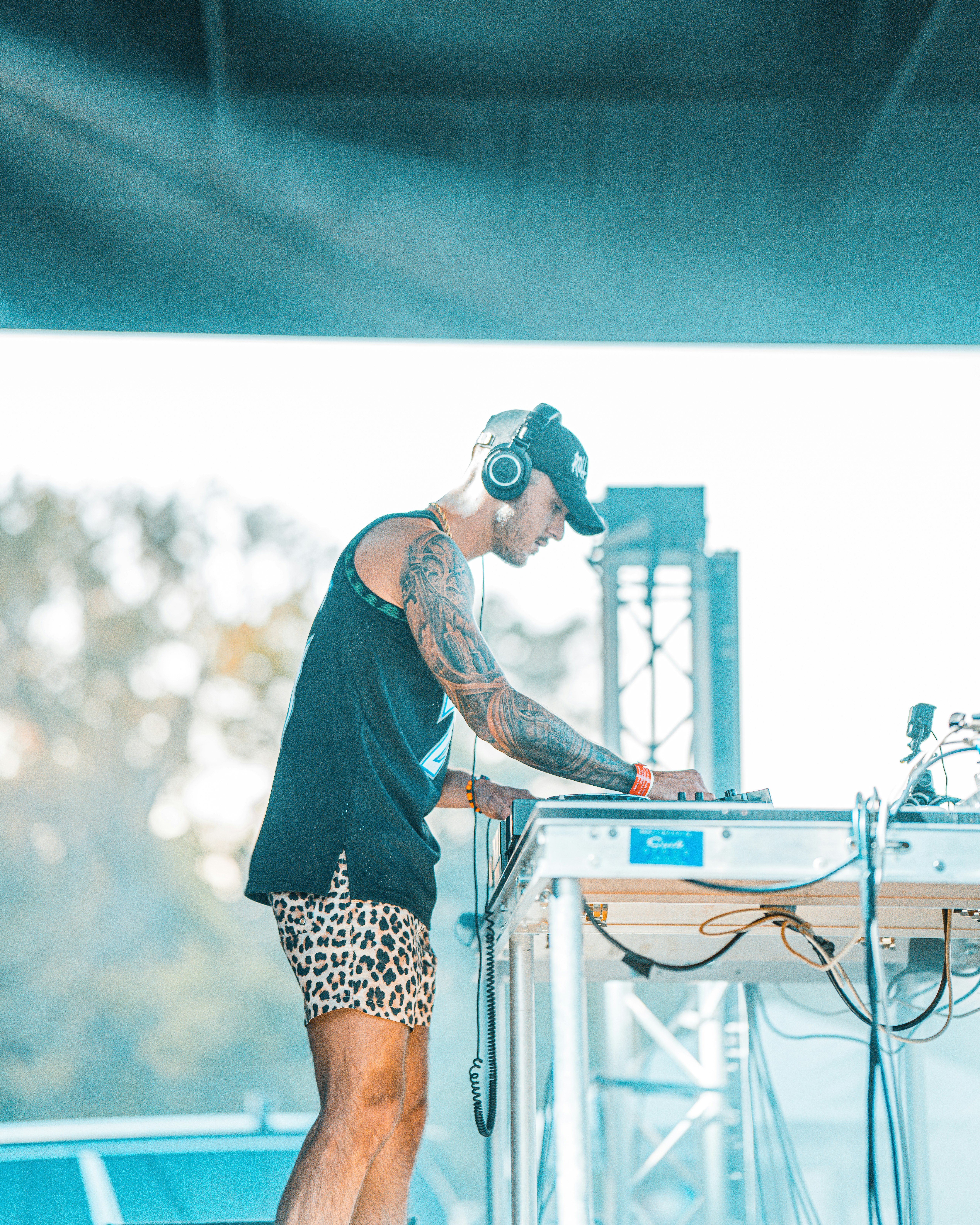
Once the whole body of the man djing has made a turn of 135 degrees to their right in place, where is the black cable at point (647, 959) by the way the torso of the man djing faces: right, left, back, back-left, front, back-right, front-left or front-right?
back

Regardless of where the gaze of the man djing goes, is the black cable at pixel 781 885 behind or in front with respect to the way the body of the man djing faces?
in front

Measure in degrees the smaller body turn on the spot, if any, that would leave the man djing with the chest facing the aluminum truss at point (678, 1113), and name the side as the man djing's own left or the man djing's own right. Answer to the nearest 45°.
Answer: approximately 90° to the man djing's own left

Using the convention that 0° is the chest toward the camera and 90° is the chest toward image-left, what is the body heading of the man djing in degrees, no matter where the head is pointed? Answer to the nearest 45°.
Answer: approximately 270°

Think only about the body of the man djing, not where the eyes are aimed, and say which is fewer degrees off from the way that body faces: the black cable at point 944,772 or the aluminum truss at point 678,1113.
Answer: the black cable

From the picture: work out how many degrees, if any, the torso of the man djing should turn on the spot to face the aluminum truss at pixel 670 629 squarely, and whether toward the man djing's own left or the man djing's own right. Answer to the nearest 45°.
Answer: approximately 90° to the man djing's own left

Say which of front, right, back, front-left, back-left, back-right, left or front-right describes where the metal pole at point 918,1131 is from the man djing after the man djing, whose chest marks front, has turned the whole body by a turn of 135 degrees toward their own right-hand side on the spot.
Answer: back
